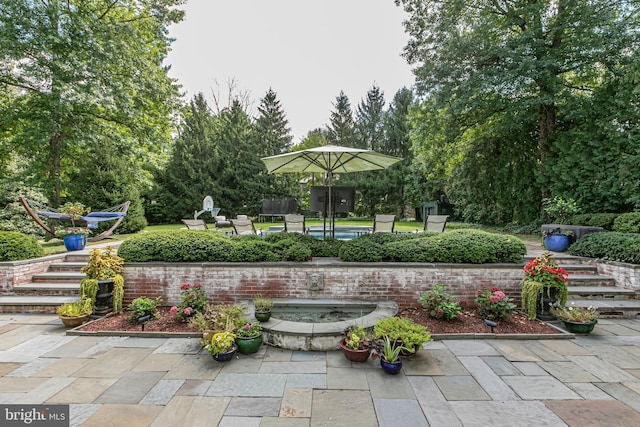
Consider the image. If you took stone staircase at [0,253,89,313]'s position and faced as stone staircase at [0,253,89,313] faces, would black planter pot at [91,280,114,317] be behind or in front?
in front

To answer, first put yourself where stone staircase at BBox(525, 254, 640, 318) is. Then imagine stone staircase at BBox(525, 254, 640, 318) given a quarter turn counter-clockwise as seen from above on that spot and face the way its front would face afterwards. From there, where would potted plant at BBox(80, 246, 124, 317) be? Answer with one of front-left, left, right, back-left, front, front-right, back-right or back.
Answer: back-right

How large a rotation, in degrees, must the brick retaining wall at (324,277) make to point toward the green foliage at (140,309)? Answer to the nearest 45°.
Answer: approximately 90° to its right

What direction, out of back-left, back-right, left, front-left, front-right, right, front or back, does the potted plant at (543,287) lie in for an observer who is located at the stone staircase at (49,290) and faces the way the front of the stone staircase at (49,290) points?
front-left

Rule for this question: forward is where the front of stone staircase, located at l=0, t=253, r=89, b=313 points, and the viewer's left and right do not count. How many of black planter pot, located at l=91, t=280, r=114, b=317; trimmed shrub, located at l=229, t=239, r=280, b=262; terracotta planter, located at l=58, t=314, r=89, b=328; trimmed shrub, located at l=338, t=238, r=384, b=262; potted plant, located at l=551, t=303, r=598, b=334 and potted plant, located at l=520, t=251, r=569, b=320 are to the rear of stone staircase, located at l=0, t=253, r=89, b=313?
0

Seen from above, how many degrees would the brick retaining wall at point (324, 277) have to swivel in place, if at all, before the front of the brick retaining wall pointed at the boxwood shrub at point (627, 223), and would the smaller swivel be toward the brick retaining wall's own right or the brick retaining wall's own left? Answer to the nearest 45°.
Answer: approximately 90° to the brick retaining wall's own left

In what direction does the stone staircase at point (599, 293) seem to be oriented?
toward the camera

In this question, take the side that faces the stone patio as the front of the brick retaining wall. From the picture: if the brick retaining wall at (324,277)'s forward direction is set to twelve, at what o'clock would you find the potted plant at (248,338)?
The potted plant is roughly at 1 o'clock from the brick retaining wall.

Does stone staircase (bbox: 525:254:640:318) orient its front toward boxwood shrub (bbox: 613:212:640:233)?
no

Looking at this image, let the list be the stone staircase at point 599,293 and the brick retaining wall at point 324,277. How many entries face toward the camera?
2

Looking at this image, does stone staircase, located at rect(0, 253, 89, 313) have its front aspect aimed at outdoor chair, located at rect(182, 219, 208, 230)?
no

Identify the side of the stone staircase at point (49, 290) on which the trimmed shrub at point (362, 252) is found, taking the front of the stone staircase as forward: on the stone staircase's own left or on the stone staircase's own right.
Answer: on the stone staircase's own left

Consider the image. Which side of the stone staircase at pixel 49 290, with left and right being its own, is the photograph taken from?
front

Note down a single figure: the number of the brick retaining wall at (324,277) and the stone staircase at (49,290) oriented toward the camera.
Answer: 2
